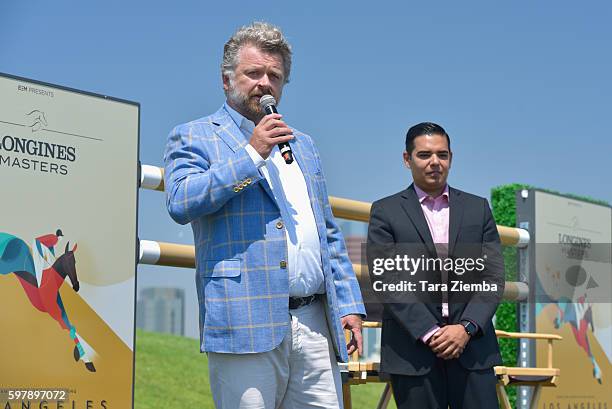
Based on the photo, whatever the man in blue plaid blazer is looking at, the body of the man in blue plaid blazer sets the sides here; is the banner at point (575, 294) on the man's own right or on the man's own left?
on the man's own left

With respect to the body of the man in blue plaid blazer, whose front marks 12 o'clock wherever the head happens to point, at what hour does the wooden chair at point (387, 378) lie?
The wooden chair is roughly at 8 o'clock from the man in blue plaid blazer.

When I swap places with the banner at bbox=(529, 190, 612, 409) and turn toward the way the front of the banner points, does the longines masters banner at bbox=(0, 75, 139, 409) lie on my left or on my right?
on my right

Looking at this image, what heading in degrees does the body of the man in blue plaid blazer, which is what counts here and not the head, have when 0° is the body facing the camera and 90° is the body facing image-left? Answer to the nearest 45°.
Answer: approximately 315°

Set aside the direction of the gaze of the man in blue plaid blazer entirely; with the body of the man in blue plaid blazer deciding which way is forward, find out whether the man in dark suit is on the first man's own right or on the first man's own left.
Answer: on the first man's own left

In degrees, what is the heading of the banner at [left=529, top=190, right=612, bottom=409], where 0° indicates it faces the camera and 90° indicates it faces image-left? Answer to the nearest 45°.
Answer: approximately 315°
